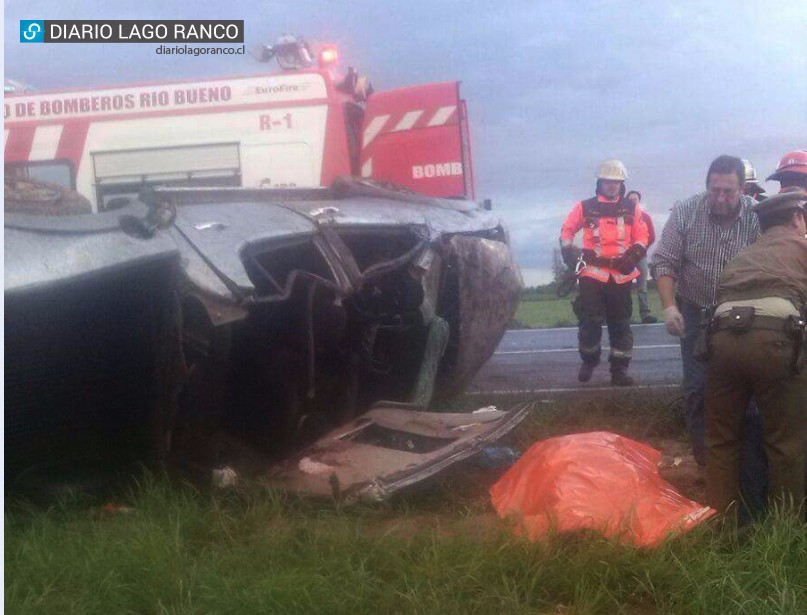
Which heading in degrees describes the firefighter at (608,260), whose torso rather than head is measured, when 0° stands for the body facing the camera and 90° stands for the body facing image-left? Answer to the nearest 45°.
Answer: approximately 0°

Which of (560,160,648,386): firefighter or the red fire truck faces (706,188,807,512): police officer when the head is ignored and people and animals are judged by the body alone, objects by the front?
(560,160,648,386): firefighter

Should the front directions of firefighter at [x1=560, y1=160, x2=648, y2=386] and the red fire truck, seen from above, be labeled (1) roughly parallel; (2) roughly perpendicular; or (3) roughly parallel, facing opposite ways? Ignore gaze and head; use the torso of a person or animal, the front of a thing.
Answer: roughly perpendicular

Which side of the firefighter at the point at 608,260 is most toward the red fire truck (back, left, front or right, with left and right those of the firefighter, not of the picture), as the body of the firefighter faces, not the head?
right

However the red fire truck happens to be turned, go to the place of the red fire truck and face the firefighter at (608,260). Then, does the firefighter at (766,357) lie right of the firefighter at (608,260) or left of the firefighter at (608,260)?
right
